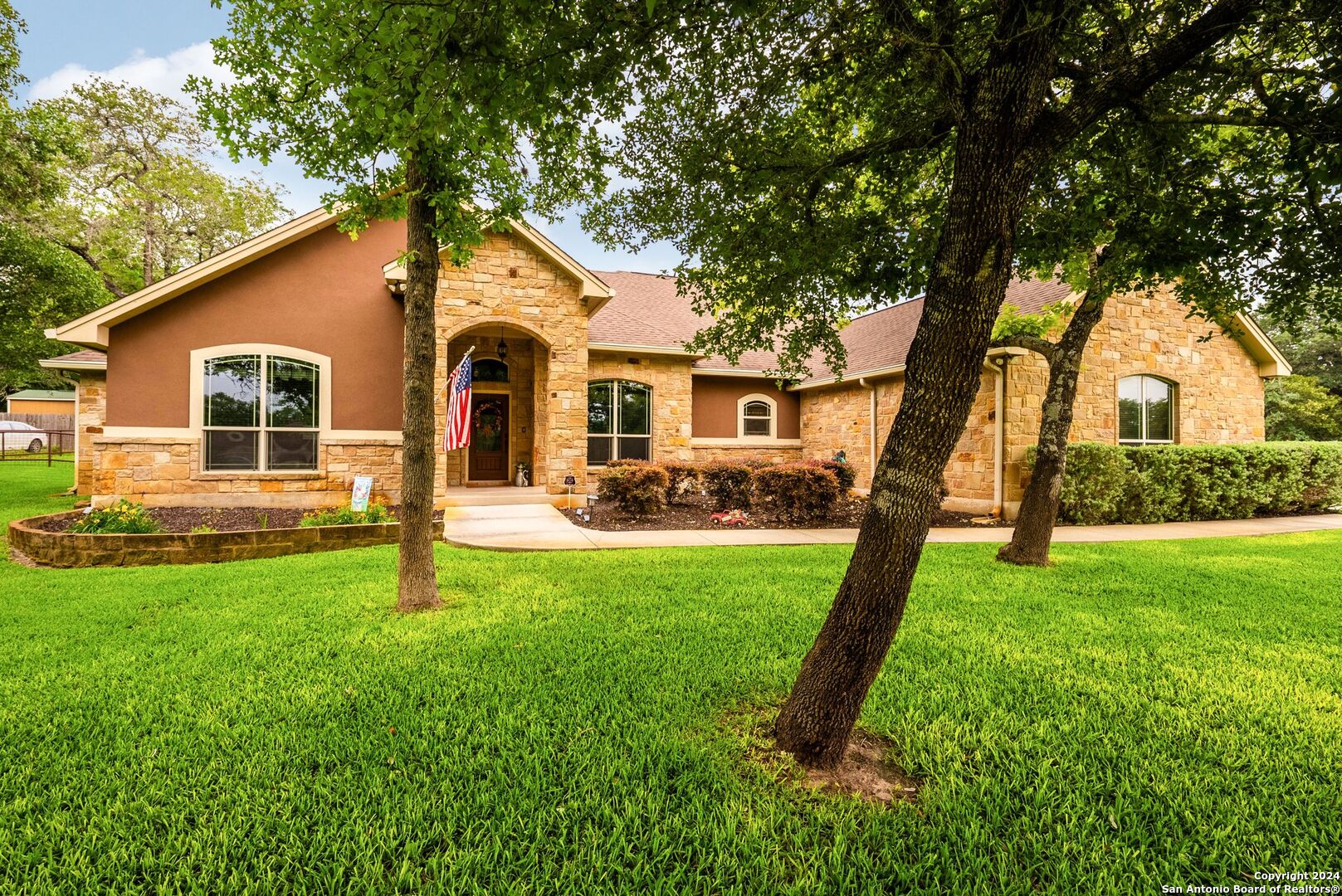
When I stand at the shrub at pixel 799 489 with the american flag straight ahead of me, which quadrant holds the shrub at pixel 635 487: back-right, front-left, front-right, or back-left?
front-right

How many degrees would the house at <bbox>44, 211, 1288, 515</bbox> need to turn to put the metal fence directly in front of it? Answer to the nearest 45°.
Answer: approximately 135° to its right

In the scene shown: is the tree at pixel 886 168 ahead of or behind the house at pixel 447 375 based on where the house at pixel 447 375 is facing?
ahead

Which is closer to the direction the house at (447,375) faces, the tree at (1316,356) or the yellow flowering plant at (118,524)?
the yellow flowering plant

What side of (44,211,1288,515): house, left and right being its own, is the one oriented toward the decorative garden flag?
front

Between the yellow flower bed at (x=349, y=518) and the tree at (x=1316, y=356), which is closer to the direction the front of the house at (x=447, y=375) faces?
the yellow flower bed

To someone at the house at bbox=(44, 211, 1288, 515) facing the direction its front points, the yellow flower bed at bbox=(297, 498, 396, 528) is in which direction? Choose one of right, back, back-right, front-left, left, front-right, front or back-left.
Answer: front

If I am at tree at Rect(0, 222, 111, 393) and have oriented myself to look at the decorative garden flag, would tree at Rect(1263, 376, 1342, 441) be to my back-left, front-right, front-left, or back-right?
front-left

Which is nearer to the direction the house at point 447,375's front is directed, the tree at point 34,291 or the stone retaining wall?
the stone retaining wall

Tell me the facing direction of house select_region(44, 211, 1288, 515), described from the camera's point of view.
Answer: facing the viewer

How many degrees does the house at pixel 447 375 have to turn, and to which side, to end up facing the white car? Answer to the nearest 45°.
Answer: approximately 135° to its right
